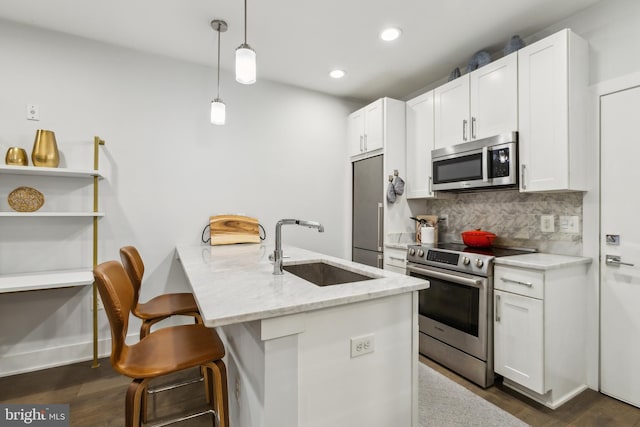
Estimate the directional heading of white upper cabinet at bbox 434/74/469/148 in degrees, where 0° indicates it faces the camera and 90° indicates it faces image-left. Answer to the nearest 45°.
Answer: approximately 45°

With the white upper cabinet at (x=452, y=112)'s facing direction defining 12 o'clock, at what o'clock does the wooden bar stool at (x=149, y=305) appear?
The wooden bar stool is roughly at 12 o'clock from the white upper cabinet.

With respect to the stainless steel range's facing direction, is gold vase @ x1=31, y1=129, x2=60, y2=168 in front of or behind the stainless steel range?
in front

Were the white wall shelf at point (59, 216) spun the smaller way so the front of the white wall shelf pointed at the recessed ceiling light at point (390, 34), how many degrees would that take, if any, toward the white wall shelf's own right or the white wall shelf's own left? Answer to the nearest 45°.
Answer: approximately 45° to the white wall shelf's own left

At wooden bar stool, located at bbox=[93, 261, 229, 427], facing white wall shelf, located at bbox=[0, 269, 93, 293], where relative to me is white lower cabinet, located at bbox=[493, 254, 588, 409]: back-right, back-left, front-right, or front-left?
back-right

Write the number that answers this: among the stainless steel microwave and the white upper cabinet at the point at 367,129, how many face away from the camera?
0
